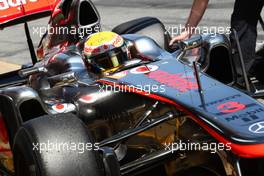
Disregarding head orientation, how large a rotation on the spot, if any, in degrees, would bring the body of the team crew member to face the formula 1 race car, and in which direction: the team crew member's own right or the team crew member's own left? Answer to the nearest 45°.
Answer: approximately 45° to the team crew member's own left

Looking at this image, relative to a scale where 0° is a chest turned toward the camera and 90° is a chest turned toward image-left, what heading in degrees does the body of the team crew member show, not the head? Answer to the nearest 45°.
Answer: approximately 90°
